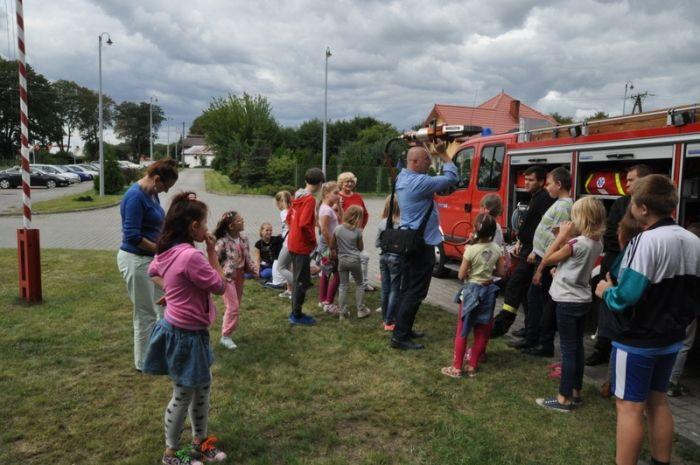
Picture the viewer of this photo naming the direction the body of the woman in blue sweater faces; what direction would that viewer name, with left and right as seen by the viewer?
facing to the right of the viewer

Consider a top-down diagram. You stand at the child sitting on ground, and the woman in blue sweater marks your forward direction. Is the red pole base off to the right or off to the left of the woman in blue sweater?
right

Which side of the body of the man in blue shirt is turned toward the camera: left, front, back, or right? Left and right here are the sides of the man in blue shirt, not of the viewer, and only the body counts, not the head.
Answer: right

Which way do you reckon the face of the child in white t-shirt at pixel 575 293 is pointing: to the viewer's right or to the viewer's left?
to the viewer's left

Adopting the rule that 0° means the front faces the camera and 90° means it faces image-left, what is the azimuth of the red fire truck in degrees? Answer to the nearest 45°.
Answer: approximately 135°
